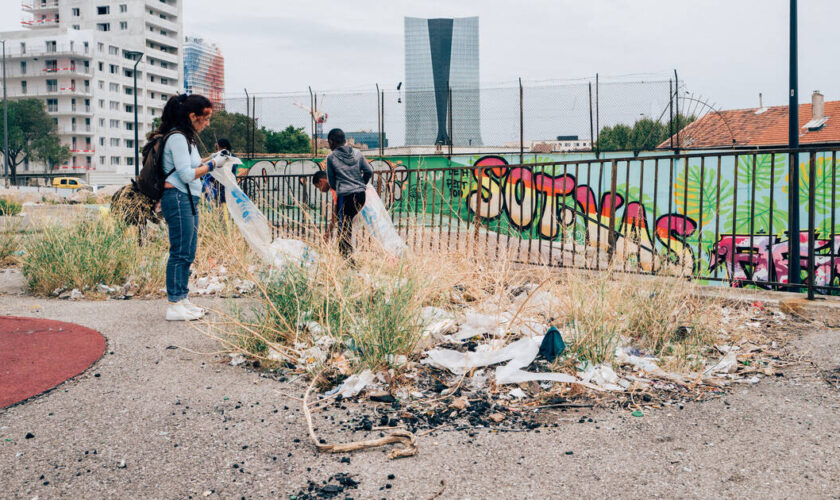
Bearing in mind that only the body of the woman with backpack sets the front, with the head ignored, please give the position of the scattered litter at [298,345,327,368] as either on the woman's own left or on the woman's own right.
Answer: on the woman's own right

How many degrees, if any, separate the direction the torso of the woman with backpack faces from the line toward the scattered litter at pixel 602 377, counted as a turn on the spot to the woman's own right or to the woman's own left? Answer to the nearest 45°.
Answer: approximately 45° to the woman's own right

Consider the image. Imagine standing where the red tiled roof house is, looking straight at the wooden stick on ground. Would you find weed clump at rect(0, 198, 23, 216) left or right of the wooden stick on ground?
right

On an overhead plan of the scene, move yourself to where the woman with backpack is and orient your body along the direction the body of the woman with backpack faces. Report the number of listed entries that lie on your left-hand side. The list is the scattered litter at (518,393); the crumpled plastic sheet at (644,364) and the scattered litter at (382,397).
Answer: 0

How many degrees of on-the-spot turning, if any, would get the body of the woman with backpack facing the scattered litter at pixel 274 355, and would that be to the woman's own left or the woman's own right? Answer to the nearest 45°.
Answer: approximately 90° to the woman's own right

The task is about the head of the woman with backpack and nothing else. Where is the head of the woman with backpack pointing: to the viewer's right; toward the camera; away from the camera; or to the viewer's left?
to the viewer's right

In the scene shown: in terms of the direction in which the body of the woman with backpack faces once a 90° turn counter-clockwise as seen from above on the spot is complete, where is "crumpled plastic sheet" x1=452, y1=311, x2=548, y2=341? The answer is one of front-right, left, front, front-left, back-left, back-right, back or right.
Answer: back-right

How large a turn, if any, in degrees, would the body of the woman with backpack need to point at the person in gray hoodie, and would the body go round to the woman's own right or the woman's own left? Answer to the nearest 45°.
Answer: approximately 45° to the woman's own left

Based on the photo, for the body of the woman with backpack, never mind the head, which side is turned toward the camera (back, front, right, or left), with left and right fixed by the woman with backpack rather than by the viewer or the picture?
right
